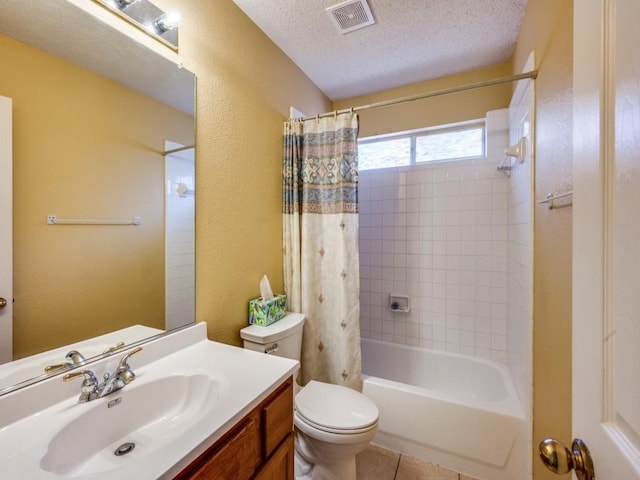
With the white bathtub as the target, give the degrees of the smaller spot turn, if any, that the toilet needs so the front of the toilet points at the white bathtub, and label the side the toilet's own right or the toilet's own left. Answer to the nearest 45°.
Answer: approximately 45° to the toilet's own left

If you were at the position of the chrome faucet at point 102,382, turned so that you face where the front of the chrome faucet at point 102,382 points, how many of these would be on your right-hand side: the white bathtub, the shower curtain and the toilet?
0

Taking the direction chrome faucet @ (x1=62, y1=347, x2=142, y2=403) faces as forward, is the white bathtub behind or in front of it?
in front

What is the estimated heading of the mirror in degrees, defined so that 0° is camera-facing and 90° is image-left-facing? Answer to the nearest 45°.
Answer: approximately 315°

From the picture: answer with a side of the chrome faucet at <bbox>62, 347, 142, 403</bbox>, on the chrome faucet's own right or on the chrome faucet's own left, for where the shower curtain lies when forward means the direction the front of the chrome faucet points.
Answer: on the chrome faucet's own left

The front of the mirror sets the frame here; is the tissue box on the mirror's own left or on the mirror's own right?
on the mirror's own left

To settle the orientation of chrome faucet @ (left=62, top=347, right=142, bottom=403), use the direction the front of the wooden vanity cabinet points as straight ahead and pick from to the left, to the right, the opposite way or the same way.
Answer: the same way

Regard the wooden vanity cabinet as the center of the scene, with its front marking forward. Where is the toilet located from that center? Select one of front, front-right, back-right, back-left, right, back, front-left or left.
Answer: left

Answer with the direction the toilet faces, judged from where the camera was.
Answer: facing the viewer and to the right of the viewer

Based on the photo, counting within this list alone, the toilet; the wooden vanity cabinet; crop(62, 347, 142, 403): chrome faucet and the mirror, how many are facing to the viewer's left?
0

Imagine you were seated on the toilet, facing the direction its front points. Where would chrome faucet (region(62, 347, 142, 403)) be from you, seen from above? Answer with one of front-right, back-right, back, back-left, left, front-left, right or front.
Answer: right

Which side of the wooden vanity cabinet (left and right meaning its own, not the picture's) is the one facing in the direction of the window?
left
